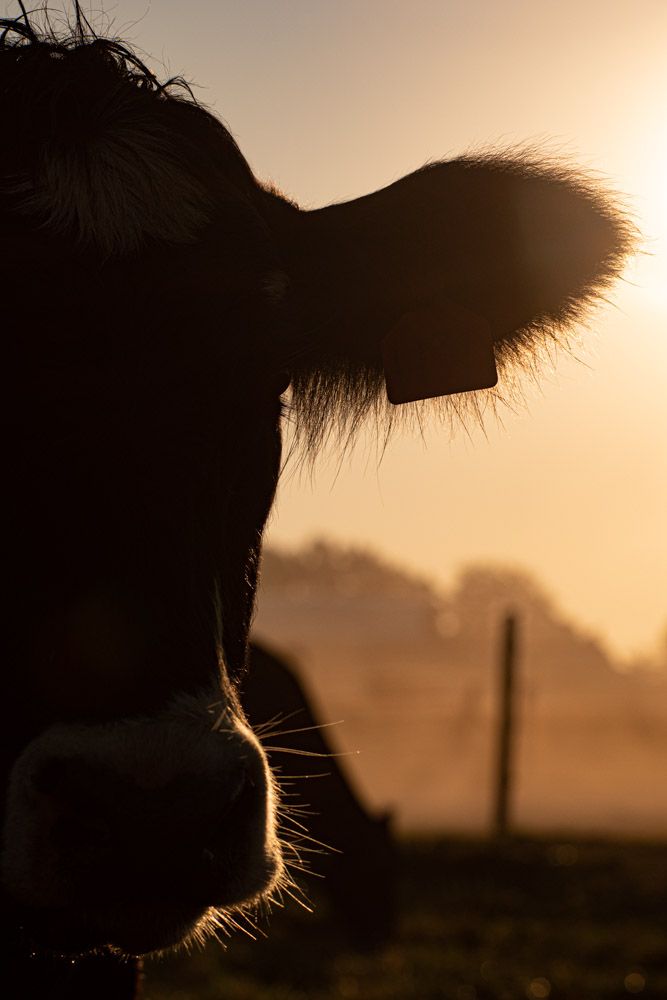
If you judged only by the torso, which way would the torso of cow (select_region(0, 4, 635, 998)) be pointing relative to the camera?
toward the camera

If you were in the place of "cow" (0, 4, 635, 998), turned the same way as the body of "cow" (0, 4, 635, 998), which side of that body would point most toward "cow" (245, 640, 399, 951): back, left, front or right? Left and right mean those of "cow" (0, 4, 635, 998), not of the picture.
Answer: back

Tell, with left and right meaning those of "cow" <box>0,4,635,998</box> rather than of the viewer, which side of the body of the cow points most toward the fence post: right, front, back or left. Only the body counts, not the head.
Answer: back
